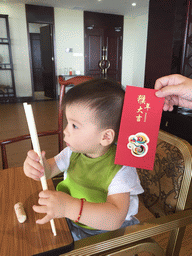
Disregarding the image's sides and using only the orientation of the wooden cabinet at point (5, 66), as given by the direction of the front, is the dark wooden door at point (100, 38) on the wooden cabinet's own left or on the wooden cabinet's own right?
on the wooden cabinet's own left

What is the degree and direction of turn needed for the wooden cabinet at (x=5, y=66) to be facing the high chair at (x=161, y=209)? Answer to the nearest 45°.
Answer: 0° — it already faces it

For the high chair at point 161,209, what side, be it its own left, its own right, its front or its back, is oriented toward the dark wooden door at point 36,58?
right

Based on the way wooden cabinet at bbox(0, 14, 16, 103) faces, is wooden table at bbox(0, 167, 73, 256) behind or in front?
in front

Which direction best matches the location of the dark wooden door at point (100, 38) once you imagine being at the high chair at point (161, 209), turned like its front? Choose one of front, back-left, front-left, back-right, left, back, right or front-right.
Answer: back-right

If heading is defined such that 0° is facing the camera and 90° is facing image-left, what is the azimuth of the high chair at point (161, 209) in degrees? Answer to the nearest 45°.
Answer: approximately 45°
